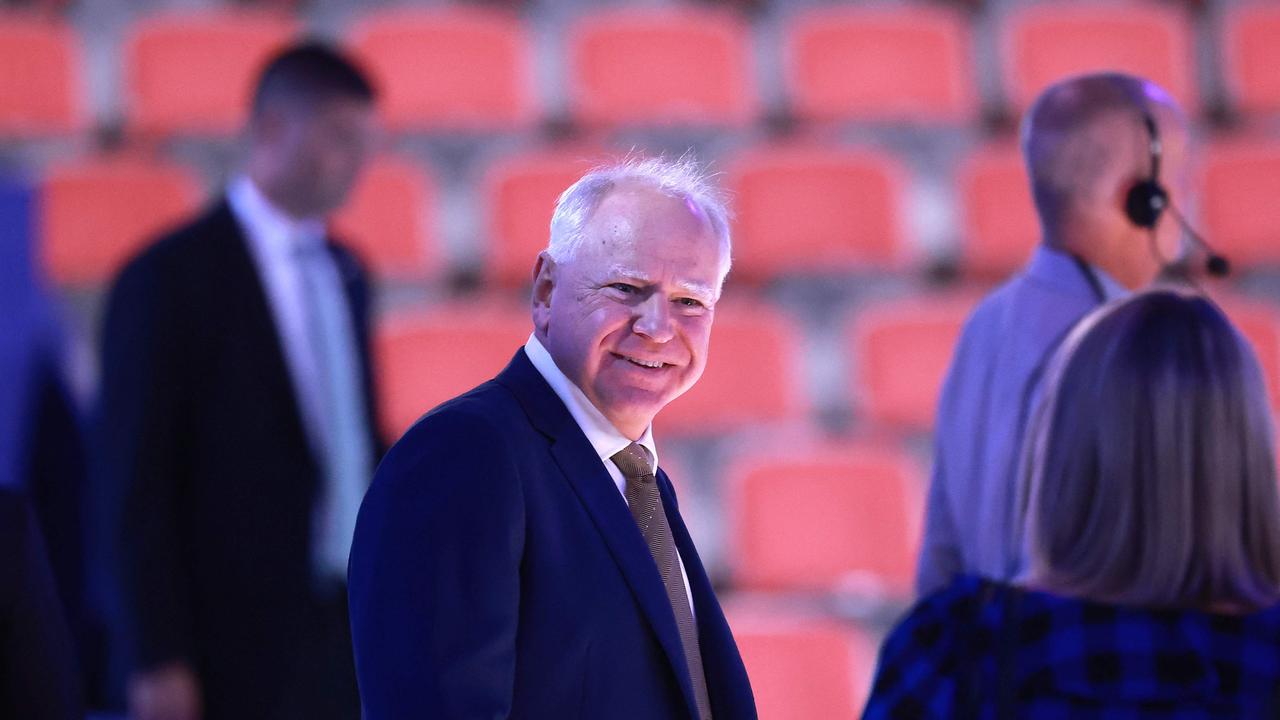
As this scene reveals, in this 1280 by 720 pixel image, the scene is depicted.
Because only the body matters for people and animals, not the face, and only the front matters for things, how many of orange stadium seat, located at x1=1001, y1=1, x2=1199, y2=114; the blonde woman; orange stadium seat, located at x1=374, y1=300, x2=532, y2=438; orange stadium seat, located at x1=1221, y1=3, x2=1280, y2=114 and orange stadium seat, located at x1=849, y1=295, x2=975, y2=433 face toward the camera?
4

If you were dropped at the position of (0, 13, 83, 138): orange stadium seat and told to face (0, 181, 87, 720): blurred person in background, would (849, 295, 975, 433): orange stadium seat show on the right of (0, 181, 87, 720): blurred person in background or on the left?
left

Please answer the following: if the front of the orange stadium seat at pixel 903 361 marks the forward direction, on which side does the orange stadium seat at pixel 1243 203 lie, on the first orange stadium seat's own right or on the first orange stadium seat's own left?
on the first orange stadium seat's own left

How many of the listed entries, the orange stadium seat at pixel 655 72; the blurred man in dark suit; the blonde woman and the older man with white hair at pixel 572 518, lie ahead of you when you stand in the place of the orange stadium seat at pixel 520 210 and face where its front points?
3

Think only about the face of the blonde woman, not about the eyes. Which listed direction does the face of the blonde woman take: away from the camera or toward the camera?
away from the camera

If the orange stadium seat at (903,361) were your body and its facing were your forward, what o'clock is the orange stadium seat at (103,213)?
the orange stadium seat at (103,213) is roughly at 3 o'clock from the orange stadium seat at (903,361).

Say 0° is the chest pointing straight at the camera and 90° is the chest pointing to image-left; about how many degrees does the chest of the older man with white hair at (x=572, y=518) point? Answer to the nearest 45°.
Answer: approximately 315°

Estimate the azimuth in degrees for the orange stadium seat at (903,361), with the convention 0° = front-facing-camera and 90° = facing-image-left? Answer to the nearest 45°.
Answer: approximately 0°

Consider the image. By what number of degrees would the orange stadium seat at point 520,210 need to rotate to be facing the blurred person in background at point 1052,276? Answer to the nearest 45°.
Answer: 0° — it already faces them

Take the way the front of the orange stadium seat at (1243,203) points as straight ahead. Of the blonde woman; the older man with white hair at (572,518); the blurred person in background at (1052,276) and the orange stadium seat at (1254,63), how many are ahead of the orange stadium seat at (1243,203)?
3

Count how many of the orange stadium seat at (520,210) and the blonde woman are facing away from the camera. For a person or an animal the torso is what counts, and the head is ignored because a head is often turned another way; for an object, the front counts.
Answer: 1
